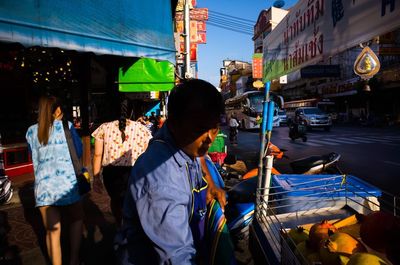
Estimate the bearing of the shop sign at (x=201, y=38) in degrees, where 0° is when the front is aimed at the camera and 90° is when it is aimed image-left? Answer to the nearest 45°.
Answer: approximately 0°

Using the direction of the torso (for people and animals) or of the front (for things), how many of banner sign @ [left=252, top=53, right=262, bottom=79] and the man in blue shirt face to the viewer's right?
1

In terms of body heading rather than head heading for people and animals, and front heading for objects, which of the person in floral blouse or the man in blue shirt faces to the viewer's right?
the man in blue shirt

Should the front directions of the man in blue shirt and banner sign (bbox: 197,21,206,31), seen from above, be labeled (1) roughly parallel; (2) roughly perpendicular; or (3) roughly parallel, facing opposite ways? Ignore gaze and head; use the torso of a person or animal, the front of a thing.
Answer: roughly perpendicular

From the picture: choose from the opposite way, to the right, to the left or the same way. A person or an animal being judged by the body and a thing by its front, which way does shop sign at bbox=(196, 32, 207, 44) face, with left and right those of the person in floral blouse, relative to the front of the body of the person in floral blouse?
the opposite way

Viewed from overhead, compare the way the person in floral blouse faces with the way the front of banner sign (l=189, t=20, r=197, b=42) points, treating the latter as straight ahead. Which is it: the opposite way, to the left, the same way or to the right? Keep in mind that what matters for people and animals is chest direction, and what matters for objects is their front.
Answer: the opposite way

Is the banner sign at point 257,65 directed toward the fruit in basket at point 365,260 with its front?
yes

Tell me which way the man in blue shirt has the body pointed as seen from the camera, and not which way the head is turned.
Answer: to the viewer's right

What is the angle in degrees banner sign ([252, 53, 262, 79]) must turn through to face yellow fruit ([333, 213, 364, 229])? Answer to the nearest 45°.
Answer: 0° — it already faces it

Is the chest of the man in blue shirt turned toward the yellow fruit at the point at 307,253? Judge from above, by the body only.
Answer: yes

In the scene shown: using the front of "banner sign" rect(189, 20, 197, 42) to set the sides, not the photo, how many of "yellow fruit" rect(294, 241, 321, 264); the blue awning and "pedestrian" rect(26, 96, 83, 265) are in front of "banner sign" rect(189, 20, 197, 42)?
3

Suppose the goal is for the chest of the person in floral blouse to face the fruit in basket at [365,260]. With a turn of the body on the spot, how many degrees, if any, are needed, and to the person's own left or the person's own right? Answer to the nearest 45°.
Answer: approximately 180°

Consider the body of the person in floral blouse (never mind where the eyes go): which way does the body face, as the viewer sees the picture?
away from the camera
